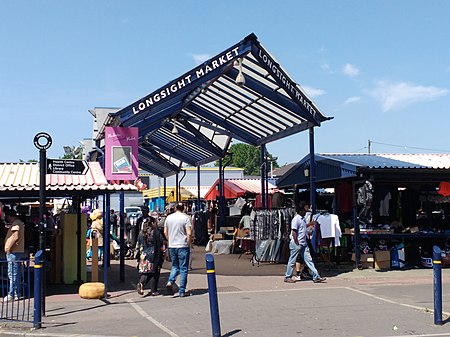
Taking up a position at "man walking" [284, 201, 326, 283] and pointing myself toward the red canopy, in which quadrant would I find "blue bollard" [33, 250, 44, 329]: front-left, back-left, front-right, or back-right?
back-left

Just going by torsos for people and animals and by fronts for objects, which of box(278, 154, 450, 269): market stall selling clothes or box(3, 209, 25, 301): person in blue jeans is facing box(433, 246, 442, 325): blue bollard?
the market stall selling clothes

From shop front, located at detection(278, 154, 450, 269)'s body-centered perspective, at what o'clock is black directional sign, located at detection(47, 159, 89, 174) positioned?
The black directional sign is roughly at 1 o'clock from the shop front.
